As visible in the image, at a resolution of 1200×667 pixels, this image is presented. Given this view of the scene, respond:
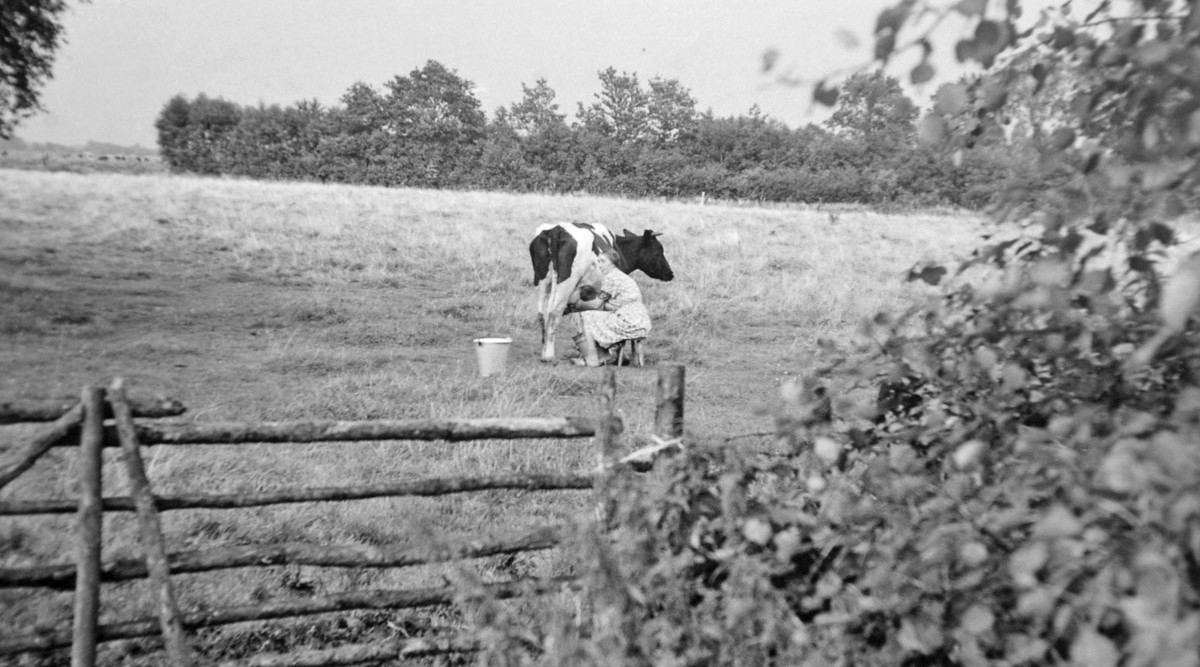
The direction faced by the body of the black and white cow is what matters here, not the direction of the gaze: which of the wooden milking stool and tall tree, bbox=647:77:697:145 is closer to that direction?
the tall tree

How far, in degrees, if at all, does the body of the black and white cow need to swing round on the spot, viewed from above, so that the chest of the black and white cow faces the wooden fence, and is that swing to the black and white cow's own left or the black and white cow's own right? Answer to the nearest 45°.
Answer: approximately 135° to the black and white cow's own right

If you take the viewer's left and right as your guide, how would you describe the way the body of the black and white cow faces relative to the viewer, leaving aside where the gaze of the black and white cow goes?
facing away from the viewer and to the right of the viewer

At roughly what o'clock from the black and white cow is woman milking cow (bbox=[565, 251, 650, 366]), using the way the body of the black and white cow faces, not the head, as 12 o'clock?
The woman milking cow is roughly at 3 o'clock from the black and white cow.

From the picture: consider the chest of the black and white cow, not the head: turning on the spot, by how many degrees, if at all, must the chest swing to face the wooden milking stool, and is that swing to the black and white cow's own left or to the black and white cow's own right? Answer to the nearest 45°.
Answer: approximately 90° to the black and white cow's own right

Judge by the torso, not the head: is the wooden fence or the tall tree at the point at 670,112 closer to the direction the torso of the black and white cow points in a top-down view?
the tall tree

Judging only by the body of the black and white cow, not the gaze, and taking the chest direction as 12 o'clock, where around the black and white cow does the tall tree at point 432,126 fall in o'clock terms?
The tall tree is roughly at 10 o'clock from the black and white cow.
